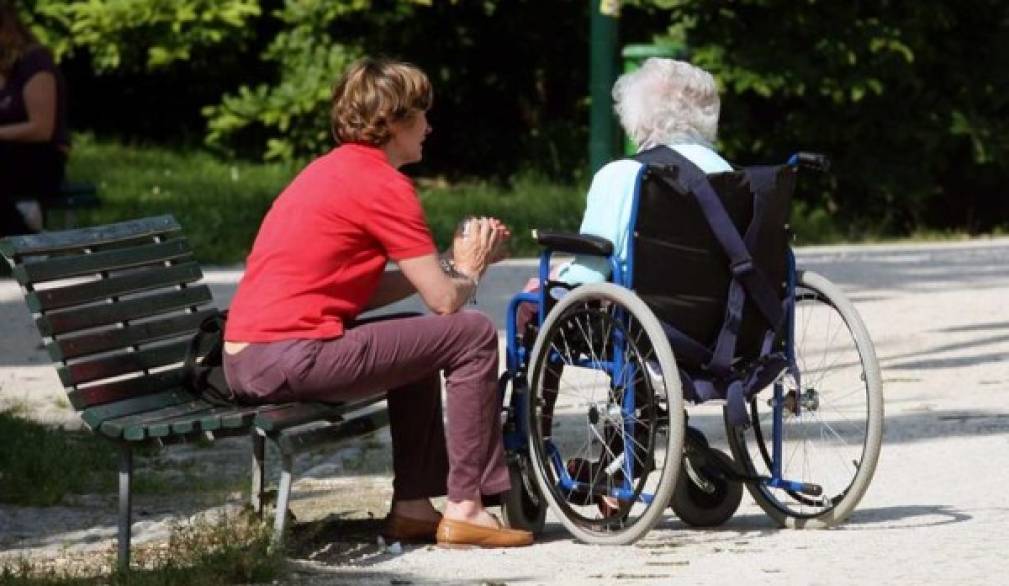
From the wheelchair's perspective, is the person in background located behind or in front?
in front

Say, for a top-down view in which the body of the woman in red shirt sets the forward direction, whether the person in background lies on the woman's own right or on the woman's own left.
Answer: on the woman's own left

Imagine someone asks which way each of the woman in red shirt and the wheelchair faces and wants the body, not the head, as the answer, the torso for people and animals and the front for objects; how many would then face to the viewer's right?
1

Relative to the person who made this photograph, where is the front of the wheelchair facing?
facing away from the viewer and to the left of the viewer

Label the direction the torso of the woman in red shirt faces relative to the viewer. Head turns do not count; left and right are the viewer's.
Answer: facing to the right of the viewer

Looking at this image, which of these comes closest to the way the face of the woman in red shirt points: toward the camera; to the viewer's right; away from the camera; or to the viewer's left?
to the viewer's right

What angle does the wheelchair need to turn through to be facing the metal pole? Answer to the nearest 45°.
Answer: approximately 45° to its right

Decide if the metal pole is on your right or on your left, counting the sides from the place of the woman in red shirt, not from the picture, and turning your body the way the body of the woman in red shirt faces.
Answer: on your left

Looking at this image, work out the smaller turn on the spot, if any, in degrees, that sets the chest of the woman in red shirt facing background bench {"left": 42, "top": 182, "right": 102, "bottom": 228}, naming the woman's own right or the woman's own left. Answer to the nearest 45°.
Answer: approximately 90° to the woman's own left

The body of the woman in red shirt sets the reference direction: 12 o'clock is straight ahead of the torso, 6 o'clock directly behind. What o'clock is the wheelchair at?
The wheelchair is roughly at 12 o'clock from the woman in red shirt.

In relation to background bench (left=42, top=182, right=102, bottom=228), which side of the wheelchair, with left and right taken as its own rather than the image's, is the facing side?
front
